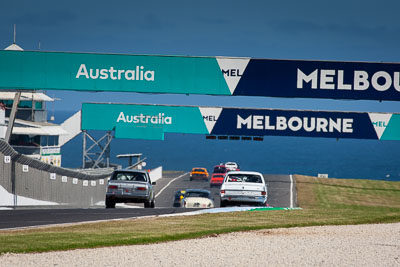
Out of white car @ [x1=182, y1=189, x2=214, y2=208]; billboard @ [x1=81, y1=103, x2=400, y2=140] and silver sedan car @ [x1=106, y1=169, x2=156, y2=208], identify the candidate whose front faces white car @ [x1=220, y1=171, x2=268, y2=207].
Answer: the billboard

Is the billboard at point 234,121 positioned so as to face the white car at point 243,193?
yes

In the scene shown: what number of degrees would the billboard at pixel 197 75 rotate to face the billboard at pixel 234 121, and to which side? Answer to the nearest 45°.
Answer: approximately 180°

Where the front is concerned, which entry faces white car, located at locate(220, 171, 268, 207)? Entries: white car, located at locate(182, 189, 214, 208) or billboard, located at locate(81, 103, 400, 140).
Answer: the billboard
